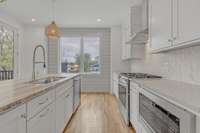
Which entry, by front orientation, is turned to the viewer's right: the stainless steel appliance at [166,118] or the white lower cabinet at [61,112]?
the white lower cabinet

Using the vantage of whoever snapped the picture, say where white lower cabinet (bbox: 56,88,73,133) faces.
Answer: facing to the right of the viewer

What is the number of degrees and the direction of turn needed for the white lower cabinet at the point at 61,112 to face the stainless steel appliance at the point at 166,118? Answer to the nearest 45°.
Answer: approximately 45° to its right

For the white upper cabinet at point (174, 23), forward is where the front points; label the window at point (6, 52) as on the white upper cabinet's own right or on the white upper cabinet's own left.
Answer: on the white upper cabinet's own right

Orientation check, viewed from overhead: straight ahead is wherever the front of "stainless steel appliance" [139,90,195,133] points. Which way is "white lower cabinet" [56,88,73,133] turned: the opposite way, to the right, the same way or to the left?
the opposite way

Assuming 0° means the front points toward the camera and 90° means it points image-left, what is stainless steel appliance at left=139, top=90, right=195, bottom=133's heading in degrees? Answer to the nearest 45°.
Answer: approximately 45°

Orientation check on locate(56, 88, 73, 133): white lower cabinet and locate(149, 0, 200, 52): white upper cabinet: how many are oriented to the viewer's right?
1

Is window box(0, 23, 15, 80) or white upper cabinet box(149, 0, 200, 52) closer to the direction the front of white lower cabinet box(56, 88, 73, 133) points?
the white upper cabinet

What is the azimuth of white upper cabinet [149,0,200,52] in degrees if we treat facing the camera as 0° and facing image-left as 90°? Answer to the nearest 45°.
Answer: approximately 45°

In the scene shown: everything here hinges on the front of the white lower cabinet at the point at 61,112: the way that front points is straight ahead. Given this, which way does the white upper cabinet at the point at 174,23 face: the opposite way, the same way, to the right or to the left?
the opposite way

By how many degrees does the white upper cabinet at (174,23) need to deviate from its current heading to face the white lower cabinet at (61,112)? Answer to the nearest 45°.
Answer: approximately 45° to its right

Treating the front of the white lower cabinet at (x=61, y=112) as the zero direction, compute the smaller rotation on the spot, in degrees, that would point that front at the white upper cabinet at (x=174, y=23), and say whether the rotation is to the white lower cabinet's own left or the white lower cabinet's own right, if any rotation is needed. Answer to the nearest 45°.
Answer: approximately 45° to the white lower cabinet's own right
